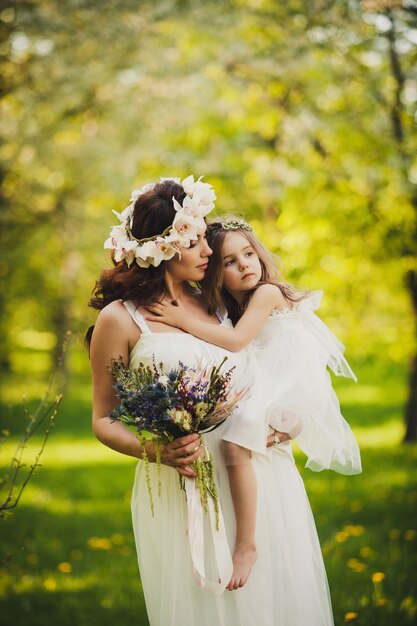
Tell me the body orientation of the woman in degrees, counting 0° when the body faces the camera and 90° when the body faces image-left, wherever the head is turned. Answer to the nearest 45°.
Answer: approximately 315°

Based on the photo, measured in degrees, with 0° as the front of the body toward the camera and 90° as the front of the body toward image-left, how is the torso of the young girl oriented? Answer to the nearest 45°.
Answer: approximately 90°

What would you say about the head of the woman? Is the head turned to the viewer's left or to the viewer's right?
to the viewer's right
